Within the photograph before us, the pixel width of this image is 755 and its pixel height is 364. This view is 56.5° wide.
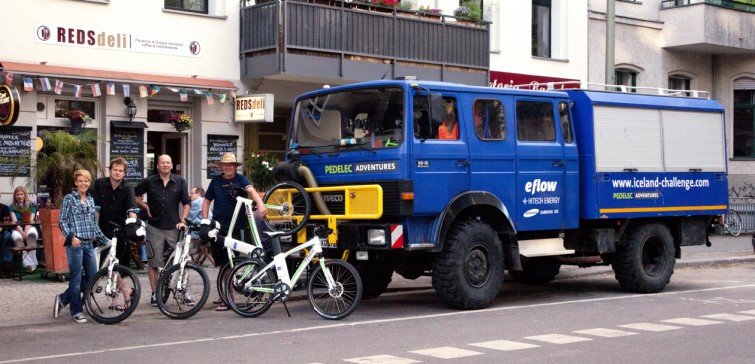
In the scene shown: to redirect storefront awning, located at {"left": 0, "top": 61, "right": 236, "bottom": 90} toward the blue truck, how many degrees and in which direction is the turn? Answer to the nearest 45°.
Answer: approximately 45° to its left

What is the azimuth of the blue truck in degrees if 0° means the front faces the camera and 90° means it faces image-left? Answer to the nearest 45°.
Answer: approximately 45°

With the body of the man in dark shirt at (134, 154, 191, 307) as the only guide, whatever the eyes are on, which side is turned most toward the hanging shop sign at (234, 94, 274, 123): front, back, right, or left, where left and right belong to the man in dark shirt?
back

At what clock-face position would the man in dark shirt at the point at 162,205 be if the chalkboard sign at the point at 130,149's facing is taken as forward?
The man in dark shirt is roughly at 12 o'clock from the chalkboard sign.

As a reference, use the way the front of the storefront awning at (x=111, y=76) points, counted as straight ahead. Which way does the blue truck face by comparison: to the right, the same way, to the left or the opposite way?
to the right

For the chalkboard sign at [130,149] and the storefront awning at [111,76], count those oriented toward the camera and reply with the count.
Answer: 2

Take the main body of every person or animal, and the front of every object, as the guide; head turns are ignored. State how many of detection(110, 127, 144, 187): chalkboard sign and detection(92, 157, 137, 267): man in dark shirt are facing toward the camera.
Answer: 2
